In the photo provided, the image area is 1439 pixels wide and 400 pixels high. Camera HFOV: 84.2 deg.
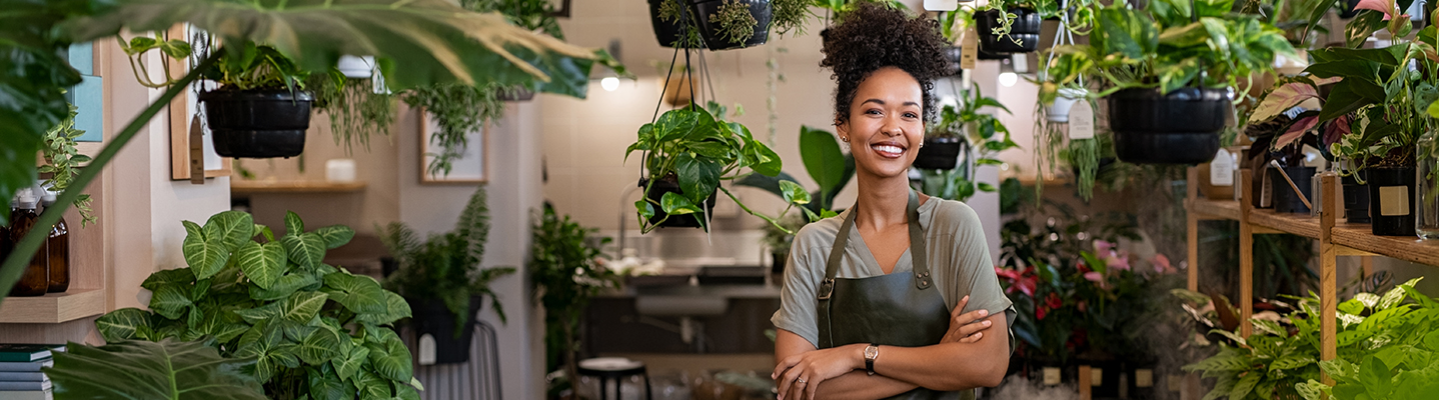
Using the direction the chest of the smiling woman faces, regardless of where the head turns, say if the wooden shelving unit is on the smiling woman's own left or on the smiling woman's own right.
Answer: on the smiling woman's own left

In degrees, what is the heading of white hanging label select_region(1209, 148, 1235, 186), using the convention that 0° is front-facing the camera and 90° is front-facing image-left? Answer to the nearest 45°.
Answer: approximately 0°

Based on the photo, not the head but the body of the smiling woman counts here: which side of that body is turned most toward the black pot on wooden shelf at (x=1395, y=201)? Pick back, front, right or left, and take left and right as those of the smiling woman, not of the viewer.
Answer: left

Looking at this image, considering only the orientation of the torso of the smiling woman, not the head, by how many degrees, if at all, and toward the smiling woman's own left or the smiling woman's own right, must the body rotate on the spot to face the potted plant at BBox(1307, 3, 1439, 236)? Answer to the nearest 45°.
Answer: approximately 90° to the smiling woman's own left

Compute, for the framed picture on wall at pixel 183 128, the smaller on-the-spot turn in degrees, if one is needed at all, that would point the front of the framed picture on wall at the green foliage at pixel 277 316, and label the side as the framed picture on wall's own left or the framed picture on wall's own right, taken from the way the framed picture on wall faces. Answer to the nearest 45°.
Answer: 0° — it already faces it

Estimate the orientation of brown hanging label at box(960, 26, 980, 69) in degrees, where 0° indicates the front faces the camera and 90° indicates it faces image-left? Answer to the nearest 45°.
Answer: approximately 0°
